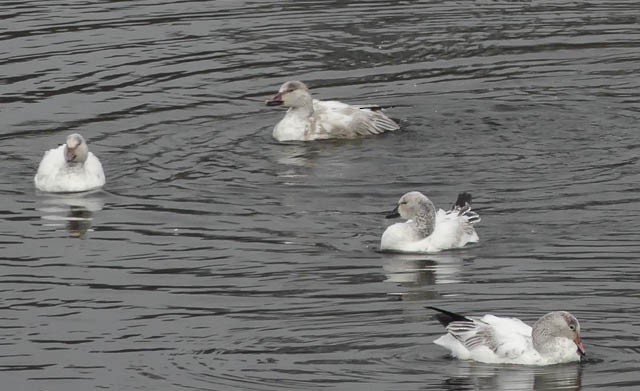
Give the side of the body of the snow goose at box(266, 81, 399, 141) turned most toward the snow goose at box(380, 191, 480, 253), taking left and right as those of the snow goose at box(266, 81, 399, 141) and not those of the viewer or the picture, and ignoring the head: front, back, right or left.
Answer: left

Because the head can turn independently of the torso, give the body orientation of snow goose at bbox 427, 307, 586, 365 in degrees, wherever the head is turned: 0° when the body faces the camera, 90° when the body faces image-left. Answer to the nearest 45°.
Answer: approximately 270°

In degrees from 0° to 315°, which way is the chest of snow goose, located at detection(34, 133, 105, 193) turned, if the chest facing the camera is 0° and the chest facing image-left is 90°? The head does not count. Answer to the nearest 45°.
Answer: approximately 0°

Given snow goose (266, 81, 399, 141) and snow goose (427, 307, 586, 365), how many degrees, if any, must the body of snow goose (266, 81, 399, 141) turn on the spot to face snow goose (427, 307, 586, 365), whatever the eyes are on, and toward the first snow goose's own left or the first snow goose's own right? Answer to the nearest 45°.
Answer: approximately 90° to the first snow goose's own left

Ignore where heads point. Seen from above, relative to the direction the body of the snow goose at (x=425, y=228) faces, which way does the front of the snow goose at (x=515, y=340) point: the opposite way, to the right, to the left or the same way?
the opposite way

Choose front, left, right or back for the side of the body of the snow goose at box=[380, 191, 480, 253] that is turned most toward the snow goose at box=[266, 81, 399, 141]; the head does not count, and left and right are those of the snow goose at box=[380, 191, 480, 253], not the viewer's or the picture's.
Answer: right

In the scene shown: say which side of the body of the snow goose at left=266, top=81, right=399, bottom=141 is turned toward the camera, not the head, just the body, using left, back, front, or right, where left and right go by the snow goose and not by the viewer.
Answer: left

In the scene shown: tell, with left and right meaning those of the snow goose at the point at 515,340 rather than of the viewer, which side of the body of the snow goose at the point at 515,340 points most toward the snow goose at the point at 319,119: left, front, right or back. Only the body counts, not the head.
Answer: left

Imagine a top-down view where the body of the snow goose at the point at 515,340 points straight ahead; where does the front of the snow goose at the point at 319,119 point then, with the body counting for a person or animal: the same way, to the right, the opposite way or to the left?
the opposite way

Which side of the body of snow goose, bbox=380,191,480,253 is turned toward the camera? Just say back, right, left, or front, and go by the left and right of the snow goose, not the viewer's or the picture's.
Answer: left
